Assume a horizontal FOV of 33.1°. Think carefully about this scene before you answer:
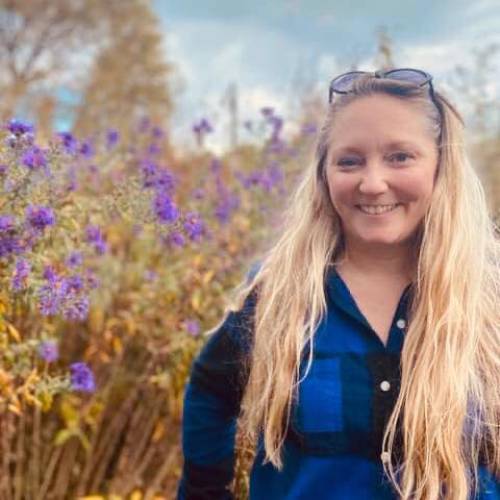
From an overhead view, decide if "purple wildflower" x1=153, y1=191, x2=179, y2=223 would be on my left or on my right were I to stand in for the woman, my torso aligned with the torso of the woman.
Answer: on my right

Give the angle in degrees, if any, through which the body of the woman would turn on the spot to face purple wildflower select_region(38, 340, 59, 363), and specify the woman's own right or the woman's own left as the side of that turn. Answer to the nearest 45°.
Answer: approximately 135° to the woman's own right

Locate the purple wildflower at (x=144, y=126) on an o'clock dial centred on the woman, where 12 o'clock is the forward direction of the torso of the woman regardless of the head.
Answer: The purple wildflower is roughly at 5 o'clock from the woman.

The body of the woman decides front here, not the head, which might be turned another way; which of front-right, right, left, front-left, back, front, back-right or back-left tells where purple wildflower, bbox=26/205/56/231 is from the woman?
right

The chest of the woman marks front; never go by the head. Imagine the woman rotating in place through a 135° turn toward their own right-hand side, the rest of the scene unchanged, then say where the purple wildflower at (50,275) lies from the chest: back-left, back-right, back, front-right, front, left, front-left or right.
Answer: front-left

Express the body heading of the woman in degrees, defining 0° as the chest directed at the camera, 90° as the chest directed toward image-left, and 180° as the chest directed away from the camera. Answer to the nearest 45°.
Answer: approximately 0°

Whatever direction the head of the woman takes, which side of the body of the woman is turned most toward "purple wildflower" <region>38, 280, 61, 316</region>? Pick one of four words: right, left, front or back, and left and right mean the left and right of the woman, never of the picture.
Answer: right

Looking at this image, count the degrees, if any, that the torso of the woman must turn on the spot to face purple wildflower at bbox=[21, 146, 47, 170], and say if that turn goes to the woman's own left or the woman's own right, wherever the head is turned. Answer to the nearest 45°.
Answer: approximately 90° to the woman's own right

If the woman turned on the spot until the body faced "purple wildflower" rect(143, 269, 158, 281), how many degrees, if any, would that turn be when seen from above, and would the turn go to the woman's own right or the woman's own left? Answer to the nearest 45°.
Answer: approximately 135° to the woman's own right

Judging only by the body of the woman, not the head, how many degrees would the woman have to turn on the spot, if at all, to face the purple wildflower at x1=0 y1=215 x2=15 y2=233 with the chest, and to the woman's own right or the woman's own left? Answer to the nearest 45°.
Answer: approximately 90° to the woman's own right

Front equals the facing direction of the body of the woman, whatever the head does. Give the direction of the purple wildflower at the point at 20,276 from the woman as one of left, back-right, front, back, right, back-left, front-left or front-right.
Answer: right

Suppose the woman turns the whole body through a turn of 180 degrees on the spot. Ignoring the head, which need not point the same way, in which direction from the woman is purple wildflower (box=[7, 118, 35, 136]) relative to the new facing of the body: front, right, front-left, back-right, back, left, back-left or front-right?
left
